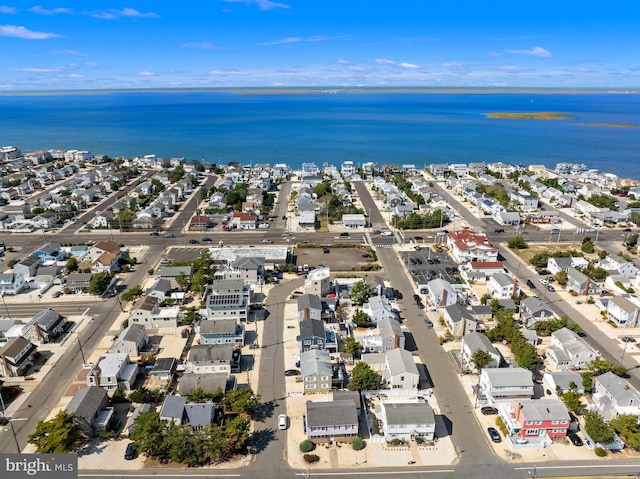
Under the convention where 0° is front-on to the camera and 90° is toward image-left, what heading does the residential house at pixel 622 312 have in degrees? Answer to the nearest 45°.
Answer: approximately 45°

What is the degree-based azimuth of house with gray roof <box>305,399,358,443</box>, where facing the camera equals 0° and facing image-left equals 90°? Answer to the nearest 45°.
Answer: approximately 0°

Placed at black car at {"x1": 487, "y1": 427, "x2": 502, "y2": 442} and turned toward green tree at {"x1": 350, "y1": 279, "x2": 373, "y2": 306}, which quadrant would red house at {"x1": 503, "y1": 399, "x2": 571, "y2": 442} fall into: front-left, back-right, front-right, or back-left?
back-right

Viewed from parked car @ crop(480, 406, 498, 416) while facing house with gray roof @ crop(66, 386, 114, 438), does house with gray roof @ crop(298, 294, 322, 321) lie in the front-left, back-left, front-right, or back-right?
front-right

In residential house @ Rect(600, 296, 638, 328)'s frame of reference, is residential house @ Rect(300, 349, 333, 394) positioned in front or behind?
in front

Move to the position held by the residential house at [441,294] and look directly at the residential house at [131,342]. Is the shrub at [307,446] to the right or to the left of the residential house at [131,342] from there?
left

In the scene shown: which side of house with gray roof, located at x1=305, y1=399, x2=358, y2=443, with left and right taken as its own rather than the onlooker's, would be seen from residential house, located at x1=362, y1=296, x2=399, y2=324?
back

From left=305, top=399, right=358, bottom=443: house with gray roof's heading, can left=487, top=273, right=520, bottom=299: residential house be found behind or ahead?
behind

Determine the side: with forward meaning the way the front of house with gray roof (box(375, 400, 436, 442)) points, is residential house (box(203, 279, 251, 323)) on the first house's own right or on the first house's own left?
on the first house's own right

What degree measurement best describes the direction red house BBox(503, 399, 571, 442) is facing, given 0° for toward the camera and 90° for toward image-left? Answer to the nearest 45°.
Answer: approximately 0°

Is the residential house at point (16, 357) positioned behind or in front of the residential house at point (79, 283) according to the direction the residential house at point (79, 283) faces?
in front

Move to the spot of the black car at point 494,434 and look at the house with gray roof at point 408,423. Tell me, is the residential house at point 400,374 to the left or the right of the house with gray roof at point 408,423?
right

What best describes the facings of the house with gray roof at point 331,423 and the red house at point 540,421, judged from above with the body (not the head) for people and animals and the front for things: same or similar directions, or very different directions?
same or similar directions

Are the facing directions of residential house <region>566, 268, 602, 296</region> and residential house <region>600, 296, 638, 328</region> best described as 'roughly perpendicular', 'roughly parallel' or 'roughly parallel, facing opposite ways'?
roughly parallel

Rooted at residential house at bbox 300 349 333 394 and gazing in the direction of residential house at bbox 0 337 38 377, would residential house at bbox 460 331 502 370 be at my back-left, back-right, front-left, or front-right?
back-right

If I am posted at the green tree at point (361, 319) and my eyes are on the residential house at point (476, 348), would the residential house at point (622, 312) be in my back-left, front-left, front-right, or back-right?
front-left

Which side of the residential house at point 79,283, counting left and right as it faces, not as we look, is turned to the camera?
front

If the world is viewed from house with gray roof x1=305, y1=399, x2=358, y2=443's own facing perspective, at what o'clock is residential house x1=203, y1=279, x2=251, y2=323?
The residential house is roughly at 5 o'clock from the house with gray roof.
